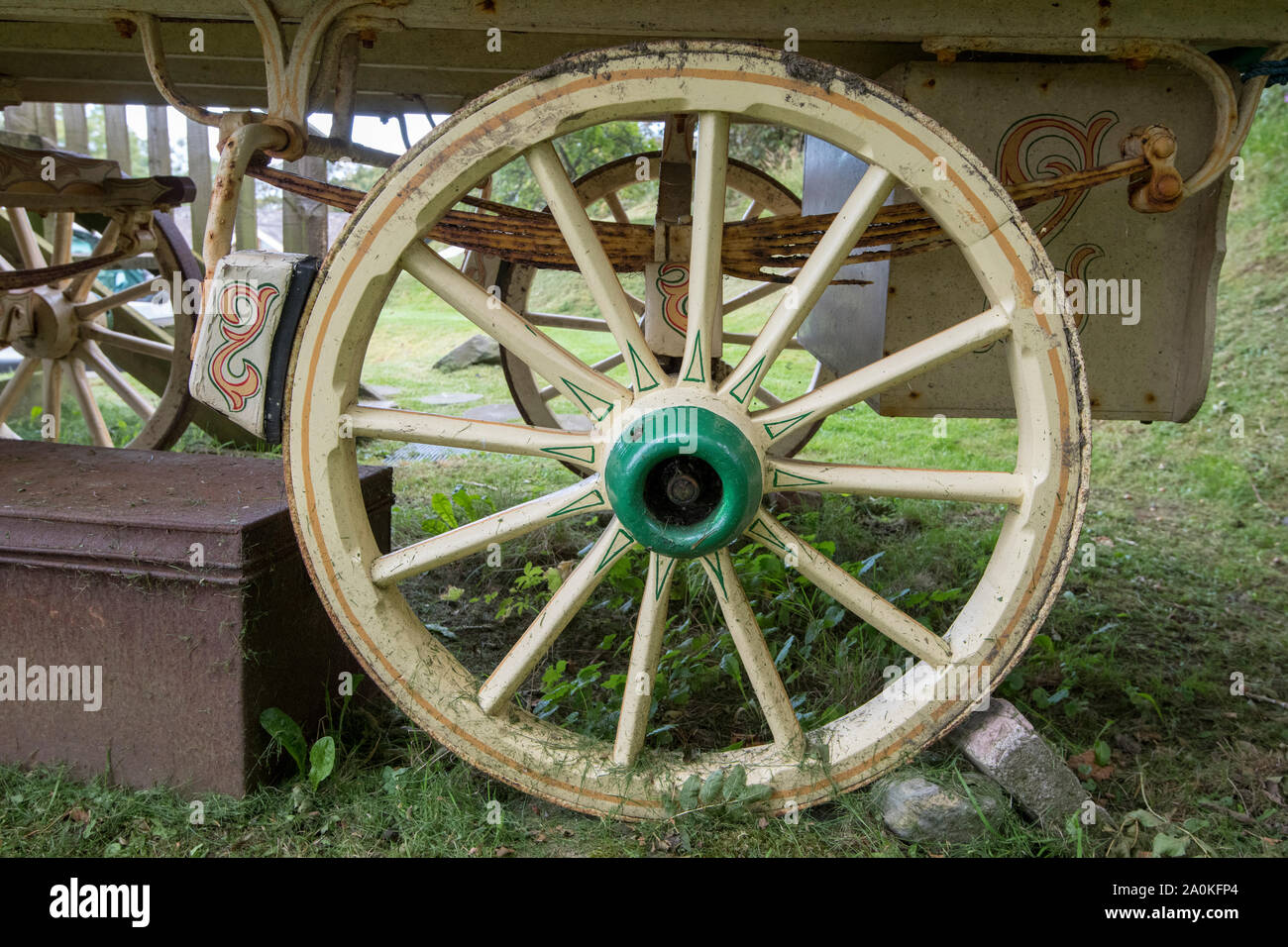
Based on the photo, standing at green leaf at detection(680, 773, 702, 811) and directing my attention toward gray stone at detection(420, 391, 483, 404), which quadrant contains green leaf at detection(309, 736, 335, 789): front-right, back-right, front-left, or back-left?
front-left

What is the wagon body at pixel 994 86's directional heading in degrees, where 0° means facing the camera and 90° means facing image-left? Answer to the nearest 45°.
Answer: approximately 90°

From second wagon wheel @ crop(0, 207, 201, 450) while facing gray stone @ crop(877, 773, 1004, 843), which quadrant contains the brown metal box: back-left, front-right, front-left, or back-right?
front-right

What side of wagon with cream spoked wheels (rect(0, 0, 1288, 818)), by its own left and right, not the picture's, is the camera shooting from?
left

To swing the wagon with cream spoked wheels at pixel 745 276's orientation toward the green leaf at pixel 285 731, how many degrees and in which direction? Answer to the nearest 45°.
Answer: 0° — it already faces it

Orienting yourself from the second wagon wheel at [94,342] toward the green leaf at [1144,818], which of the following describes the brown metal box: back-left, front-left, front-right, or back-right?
front-right
